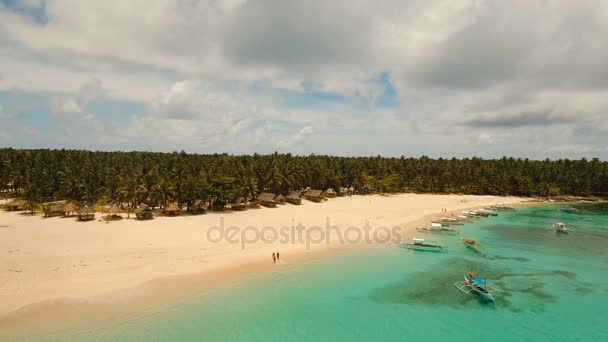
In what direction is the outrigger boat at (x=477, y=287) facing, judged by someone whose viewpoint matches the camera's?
facing the viewer and to the right of the viewer

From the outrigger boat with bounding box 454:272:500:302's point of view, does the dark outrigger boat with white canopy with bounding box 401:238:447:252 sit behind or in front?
behind
